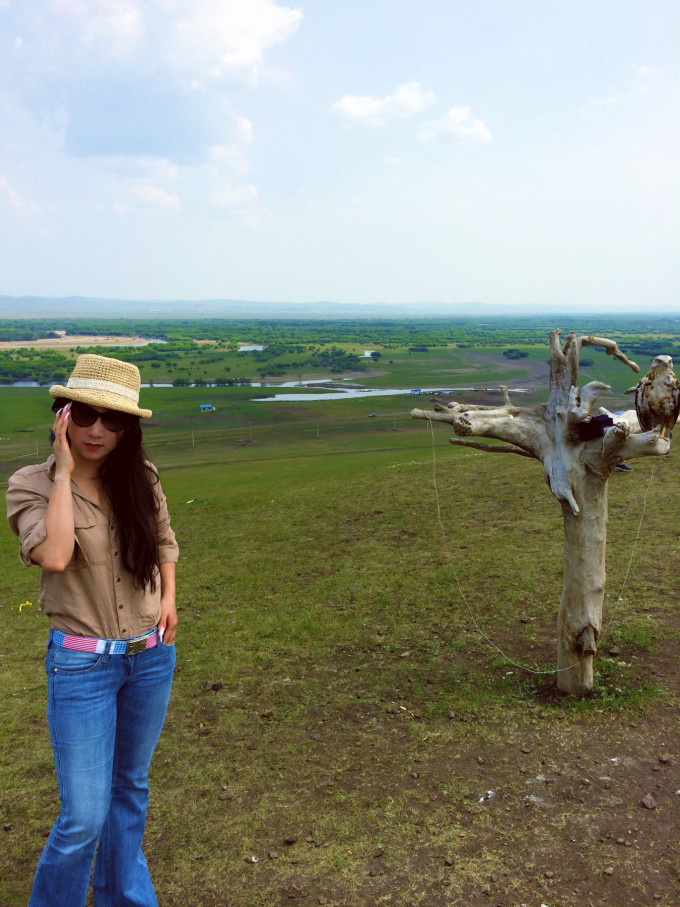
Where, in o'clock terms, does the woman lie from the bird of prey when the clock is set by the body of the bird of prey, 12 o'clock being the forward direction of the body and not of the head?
The woman is roughly at 1 o'clock from the bird of prey.

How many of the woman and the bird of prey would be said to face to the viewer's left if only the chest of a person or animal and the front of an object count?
0

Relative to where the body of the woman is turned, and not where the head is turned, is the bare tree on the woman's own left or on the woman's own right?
on the woman's own left

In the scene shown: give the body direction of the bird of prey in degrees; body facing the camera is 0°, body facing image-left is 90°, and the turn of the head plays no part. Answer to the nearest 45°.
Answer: approximately 0°
